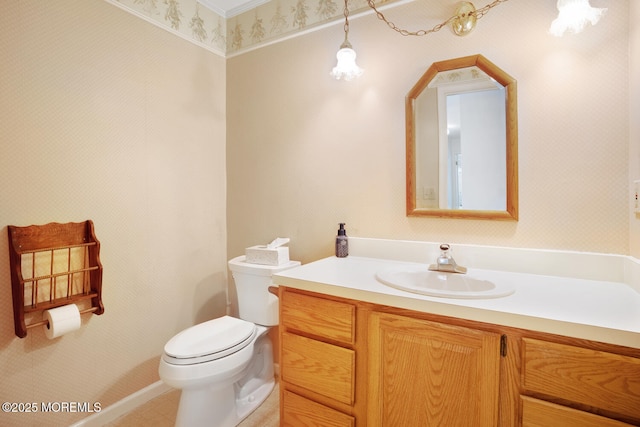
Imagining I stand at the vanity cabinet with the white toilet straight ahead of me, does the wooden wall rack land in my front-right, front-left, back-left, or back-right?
front-left

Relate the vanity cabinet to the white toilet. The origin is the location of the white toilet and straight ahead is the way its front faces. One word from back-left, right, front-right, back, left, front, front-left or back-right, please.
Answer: left

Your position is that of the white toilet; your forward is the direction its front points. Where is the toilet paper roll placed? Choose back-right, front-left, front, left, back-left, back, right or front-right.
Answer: front-right

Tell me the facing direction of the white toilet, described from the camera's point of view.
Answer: facing the viewer and to the left of the viewer

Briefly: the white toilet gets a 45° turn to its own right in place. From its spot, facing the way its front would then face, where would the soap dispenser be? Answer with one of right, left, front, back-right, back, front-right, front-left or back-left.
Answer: back

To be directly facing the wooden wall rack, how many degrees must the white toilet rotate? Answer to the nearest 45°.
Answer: approximately 45° to its right
